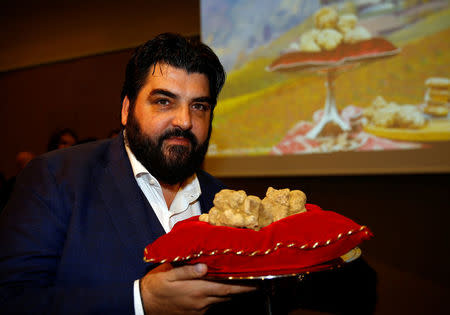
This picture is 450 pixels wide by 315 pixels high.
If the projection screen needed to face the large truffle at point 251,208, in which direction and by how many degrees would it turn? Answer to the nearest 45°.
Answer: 0° — it already faces it

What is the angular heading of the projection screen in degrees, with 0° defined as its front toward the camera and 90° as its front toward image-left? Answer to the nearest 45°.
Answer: approximately 0°

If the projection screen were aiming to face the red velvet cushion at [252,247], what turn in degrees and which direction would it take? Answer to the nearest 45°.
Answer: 0° — it already faces it

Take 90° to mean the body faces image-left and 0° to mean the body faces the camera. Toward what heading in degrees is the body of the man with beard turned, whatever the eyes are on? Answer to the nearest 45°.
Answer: approximately 315°
